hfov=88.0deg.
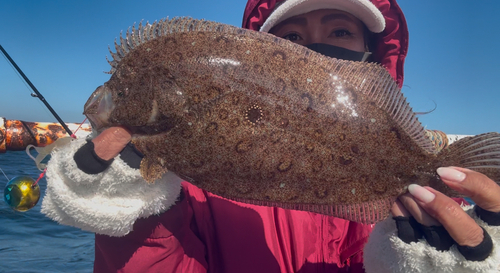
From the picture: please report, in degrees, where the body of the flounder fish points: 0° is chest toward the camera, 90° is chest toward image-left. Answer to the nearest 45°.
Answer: approximately 90°
